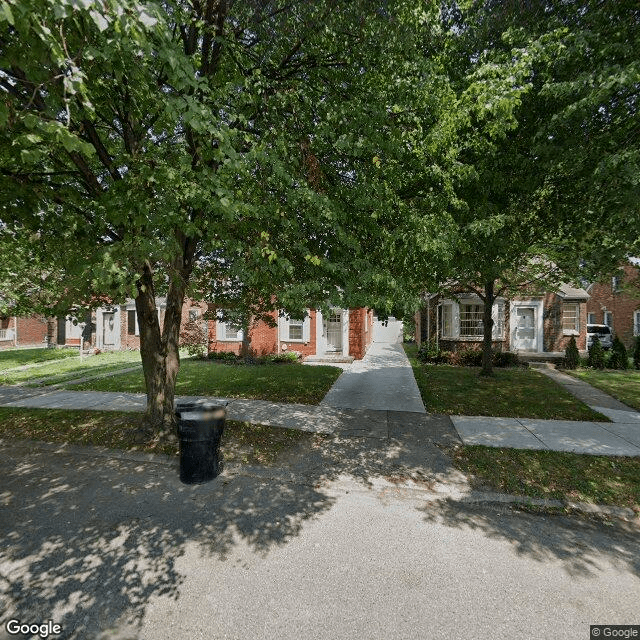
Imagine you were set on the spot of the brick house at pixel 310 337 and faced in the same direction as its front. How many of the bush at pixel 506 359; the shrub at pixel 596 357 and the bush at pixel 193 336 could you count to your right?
1

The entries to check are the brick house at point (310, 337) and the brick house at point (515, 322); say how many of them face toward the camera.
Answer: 2

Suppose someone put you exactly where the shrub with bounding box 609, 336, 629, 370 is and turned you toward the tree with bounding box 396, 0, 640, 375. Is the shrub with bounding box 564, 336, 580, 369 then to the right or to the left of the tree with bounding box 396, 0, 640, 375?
right

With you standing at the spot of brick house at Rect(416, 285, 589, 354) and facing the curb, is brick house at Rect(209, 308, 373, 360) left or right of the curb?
right

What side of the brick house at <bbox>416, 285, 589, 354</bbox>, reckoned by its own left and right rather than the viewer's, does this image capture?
front

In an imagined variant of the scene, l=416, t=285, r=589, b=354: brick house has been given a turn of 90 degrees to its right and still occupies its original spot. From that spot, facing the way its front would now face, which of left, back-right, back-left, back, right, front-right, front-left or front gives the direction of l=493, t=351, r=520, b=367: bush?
left

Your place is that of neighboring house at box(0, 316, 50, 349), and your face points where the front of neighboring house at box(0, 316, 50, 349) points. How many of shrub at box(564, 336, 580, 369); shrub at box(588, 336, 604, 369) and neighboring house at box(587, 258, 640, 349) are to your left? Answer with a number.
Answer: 3

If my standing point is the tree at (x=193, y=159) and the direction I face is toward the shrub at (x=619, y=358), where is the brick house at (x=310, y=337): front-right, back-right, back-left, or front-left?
front-left

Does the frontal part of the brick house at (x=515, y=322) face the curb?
yes

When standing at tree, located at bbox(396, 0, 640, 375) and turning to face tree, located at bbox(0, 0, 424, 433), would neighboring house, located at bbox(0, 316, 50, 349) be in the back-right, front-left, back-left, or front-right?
front-right

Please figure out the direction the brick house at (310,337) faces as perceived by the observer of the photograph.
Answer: facing the viewer

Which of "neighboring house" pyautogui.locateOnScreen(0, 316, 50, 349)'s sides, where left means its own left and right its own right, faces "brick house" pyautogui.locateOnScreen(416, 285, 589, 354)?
left

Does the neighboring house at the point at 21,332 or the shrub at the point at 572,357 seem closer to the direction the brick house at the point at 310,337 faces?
the shrub

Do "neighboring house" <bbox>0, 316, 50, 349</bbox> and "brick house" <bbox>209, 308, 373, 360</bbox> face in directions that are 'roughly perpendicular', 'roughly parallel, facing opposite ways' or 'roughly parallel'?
roughly parallel

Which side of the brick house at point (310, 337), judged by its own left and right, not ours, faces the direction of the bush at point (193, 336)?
right

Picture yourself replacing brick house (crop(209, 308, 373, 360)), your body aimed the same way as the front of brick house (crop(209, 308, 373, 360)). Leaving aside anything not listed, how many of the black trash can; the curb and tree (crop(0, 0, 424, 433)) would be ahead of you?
3
